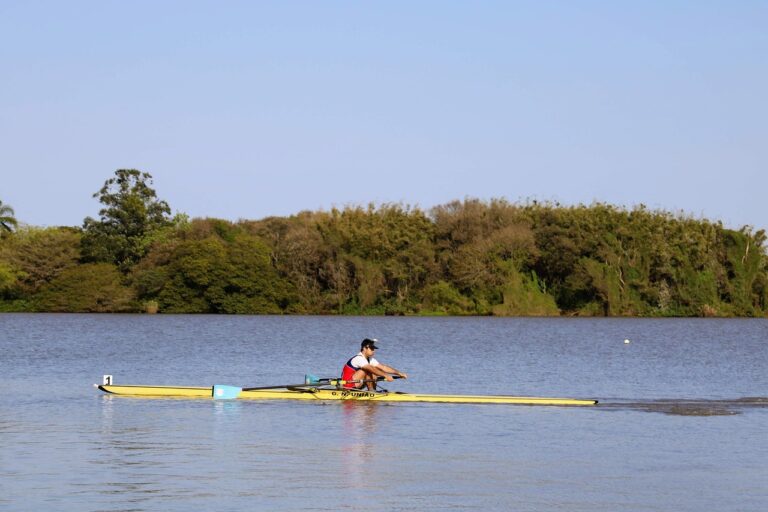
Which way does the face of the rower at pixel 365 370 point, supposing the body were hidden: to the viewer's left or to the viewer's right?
to the viewer's right

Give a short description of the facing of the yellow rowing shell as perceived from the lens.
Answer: facing to the left of the viewer
